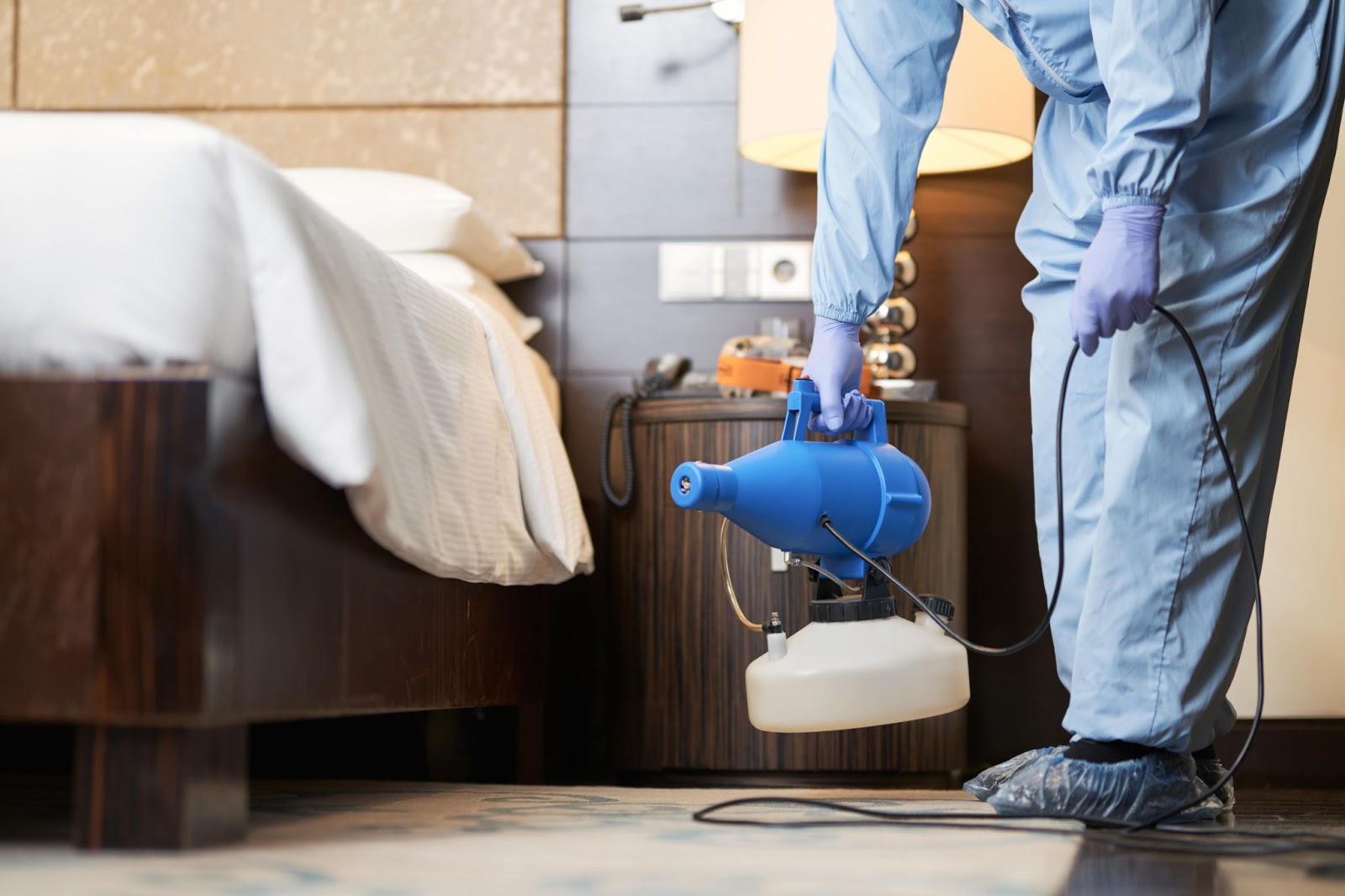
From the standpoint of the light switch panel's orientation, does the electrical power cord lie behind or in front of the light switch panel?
in front

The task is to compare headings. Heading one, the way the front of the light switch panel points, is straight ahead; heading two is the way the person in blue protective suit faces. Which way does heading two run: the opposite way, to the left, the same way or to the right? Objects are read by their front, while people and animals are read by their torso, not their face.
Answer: to the right

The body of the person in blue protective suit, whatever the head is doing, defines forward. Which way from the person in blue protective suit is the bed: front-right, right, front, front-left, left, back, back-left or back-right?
front-left

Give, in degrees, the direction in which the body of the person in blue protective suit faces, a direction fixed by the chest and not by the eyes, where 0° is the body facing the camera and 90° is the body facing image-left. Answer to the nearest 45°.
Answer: approximately 90°

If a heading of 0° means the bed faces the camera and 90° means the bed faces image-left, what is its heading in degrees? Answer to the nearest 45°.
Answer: approximately 0°

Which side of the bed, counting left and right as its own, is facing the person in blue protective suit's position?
left

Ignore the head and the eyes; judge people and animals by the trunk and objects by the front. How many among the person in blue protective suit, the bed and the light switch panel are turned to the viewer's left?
1

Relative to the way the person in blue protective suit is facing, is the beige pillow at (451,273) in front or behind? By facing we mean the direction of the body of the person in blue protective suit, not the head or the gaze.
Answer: in front

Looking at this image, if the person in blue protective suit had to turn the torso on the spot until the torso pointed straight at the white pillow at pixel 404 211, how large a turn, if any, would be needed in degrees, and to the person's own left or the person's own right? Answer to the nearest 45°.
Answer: approximately 45° to the person's own right
